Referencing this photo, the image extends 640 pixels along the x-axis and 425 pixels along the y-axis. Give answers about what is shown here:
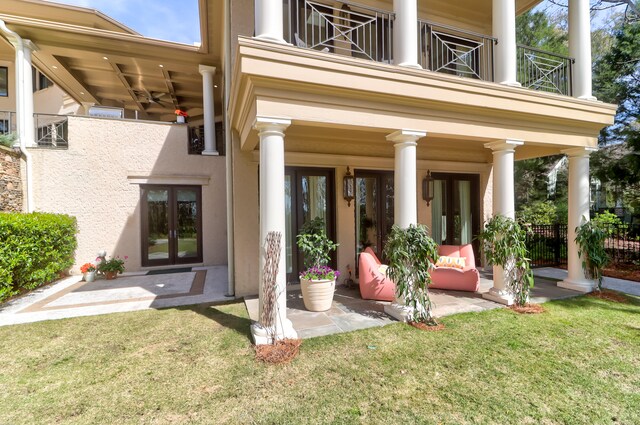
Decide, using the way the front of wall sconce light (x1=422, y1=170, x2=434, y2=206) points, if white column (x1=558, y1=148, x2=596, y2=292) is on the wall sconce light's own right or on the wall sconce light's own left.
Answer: on the wall sconce light's own left

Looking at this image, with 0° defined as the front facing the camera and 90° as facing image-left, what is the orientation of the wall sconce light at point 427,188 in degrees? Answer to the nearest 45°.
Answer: approximately 0°

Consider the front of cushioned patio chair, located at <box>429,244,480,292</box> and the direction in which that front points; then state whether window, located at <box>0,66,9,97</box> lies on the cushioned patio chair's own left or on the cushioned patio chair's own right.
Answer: on the cushioned patio chair's own right

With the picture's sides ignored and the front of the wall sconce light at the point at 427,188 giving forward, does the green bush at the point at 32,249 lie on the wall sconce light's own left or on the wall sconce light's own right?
on the wall sconce light's own right

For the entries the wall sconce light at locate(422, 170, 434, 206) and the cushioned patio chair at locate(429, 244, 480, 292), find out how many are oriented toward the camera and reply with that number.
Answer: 2

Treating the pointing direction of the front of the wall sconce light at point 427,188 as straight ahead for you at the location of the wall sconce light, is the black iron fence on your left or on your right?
on your left
